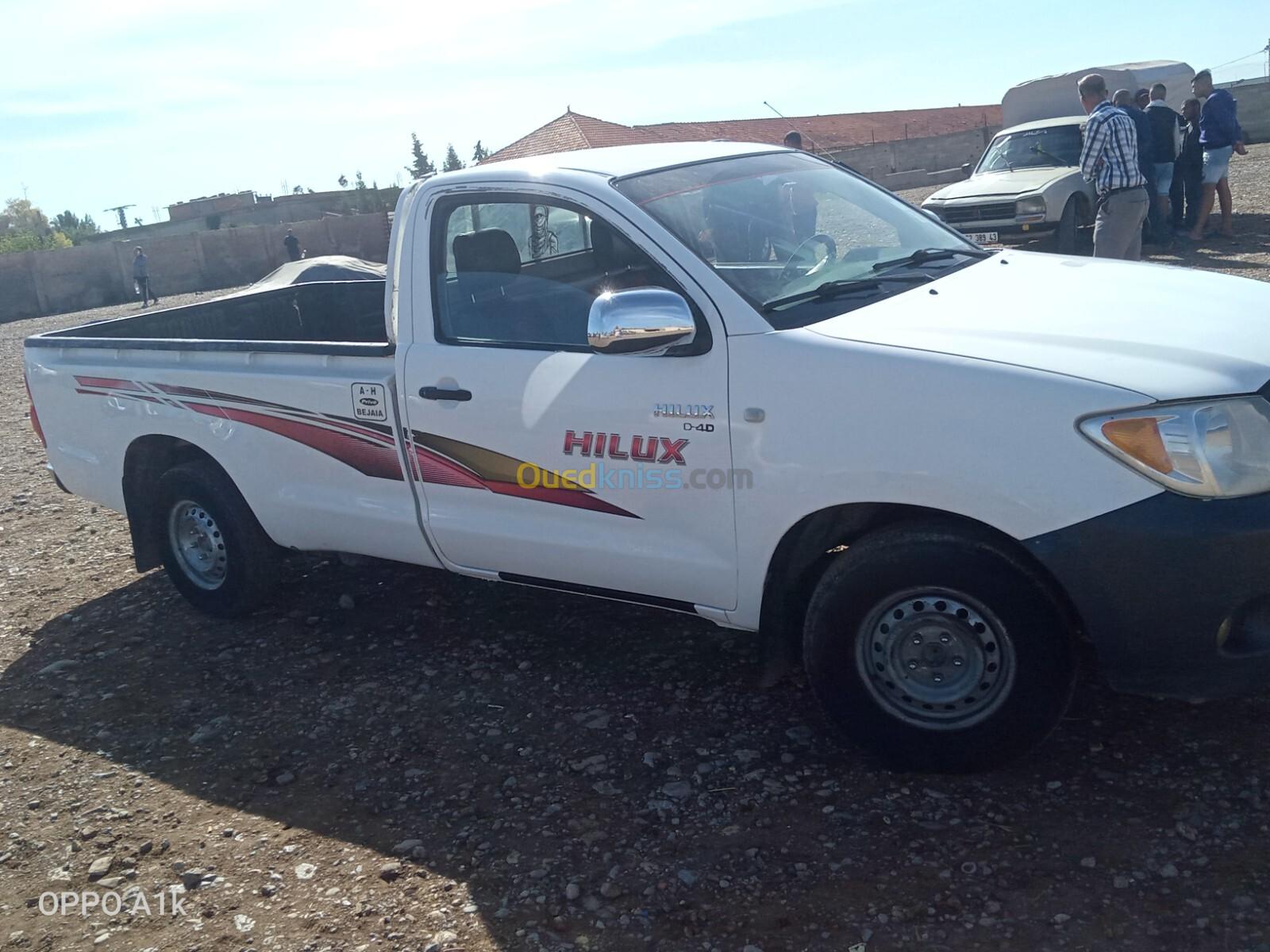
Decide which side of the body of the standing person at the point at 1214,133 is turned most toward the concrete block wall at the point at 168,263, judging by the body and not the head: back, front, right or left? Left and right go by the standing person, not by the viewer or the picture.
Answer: front

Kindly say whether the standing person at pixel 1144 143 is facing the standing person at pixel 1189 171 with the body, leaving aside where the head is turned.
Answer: no

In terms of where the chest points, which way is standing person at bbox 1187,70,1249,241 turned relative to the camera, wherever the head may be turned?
to the viewer's left

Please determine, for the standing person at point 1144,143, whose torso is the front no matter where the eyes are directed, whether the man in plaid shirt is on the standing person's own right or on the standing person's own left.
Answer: on the standing person's own left

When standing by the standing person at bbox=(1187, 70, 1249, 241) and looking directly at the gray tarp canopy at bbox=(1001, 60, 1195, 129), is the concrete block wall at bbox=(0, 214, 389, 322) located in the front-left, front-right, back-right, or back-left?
front-left

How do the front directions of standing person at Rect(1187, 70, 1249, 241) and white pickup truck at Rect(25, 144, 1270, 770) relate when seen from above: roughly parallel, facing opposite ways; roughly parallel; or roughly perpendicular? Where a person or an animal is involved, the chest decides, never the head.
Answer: roughly parallel, facing opposite ways

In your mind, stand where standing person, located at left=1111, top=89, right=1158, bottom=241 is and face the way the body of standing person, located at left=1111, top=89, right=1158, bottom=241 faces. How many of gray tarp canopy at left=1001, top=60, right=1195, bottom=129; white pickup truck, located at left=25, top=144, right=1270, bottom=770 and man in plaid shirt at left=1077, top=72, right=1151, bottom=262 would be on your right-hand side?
1

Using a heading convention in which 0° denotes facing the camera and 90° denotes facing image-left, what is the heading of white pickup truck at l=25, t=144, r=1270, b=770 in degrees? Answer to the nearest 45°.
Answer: approximately 315°

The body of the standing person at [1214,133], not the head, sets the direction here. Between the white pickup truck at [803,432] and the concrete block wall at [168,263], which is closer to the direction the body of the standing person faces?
the concrete block wall

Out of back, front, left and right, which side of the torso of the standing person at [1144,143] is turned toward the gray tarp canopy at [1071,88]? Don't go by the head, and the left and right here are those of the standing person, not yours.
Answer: front
